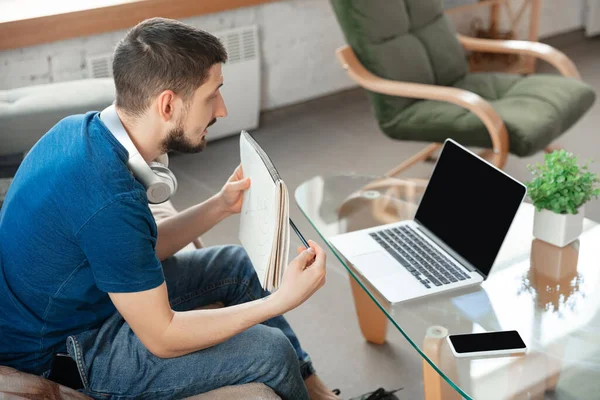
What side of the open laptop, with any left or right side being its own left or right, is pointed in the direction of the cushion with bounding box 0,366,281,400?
front

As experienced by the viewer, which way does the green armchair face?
facing the viewer and to the right of the viewer

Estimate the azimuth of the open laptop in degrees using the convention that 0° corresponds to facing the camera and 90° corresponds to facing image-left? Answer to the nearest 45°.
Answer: approximately 45°

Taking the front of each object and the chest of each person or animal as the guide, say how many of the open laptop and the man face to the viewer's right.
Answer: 1

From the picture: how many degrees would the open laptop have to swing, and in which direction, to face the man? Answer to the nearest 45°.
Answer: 0° — it already faces them

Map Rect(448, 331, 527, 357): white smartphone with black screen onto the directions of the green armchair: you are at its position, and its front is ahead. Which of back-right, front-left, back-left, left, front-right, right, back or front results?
front-right

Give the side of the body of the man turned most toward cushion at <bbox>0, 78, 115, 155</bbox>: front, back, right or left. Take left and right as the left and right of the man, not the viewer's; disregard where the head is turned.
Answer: left

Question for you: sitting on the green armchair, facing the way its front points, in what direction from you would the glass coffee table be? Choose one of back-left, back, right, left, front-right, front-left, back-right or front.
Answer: front-right

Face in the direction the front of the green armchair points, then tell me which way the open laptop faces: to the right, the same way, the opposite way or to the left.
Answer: to the right

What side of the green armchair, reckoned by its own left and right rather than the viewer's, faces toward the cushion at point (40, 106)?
right

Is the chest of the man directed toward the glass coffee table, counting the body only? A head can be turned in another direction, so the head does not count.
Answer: yes

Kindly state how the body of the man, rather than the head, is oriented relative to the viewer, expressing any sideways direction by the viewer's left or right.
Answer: facing to the right of the viewer

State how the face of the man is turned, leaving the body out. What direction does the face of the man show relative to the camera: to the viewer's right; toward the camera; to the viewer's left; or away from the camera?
to the viewer's right

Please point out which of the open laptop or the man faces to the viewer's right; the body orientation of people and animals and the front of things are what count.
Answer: the man
